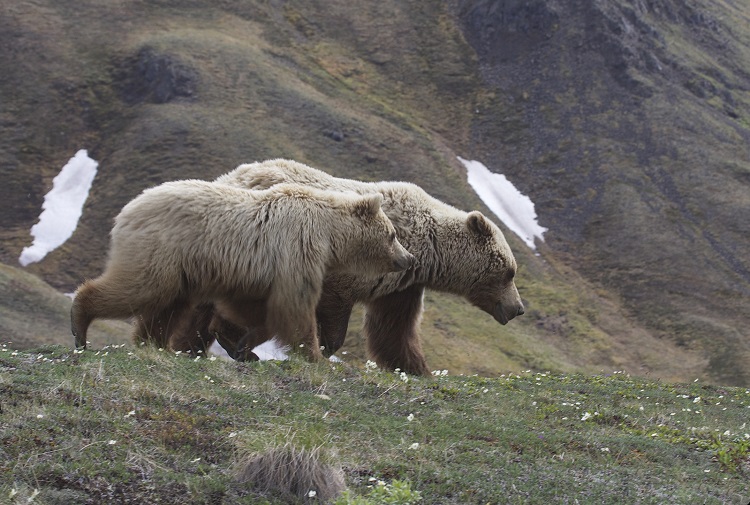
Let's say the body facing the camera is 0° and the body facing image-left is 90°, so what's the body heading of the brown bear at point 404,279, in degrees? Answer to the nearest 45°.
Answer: approximately 270°

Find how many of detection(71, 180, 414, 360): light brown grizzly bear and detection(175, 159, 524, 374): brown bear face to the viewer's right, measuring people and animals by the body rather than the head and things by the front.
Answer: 2

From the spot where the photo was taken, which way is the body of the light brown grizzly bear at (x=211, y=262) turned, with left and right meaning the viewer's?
facing to the right of the viewer

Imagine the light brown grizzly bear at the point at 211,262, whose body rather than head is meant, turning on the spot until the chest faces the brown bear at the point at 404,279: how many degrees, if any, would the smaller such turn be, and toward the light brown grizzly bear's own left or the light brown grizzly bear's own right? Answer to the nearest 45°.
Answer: approximately 45° to the light brown grizzly bear's own left

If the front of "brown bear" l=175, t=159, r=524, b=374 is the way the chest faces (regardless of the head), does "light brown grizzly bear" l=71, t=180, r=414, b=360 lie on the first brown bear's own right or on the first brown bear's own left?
on the first brown bear's own right
